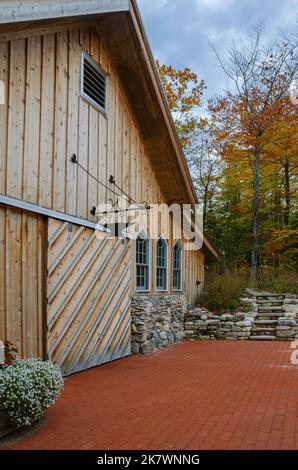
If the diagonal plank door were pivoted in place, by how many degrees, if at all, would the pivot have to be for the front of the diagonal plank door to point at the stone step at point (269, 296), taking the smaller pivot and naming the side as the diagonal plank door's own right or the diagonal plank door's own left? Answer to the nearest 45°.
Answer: approximately 90° to the diagonal plank door's own left

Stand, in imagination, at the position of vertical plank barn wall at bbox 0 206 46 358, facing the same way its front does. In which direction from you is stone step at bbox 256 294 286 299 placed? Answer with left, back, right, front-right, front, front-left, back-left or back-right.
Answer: left

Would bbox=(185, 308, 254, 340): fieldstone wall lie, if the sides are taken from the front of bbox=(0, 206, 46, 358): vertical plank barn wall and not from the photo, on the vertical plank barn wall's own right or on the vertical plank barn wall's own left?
on the vertical plank barn wall's own left

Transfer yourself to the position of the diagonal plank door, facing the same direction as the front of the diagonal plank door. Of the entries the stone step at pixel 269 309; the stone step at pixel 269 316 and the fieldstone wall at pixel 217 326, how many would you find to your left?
3

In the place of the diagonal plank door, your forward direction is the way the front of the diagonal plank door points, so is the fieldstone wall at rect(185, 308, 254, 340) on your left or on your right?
on your left

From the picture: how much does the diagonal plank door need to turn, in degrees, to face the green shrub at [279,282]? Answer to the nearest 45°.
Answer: approximately 90° to its left

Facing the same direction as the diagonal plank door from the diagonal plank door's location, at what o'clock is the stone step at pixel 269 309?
The stone step is roughly at 9 o'clock from the diagonal plank door.

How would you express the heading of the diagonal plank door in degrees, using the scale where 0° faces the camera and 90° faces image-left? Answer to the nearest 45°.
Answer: approximately 315°

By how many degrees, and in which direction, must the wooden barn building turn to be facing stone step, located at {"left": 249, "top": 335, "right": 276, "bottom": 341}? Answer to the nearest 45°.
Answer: approximately 90° to its left

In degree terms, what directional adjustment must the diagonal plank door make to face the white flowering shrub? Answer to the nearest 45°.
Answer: approximately 45° to its right

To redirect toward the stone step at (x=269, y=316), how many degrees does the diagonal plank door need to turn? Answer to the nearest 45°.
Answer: approximately 90° to its left

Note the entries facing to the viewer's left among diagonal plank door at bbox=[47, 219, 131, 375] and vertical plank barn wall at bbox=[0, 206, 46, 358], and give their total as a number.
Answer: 0

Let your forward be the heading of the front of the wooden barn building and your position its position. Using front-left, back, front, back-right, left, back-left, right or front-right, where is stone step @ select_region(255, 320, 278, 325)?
left

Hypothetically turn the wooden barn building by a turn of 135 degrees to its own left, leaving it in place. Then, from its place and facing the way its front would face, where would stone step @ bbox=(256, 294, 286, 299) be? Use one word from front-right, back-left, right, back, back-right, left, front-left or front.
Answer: front-right

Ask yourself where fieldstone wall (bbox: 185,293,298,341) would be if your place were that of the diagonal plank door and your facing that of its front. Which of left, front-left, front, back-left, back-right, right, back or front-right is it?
left

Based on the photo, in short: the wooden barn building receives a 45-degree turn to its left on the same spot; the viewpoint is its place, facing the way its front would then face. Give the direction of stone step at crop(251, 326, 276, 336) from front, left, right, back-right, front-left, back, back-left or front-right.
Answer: front-left
